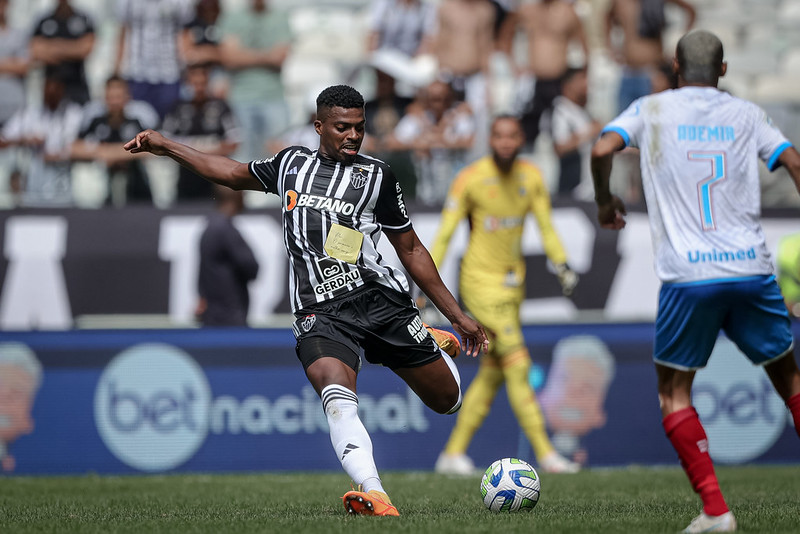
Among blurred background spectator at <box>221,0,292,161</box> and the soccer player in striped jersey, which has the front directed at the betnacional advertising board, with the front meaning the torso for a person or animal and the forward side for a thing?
the blurred background spectator

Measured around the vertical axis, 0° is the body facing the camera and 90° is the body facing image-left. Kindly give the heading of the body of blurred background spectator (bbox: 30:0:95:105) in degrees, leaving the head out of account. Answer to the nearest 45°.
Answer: approximately 0°

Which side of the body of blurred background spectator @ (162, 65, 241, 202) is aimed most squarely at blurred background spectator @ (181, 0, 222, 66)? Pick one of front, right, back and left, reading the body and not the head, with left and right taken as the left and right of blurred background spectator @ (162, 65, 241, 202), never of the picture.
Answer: back

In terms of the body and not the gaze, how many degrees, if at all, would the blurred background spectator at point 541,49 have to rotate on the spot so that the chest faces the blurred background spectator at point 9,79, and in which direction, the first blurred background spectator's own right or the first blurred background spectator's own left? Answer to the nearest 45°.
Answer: approximately 90° to the first blurred background spectator's own right

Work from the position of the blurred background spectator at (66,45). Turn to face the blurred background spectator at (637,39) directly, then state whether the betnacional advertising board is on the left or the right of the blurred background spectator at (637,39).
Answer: right

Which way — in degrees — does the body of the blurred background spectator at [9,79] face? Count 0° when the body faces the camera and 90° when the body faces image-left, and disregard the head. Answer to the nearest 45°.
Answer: approximately 0°

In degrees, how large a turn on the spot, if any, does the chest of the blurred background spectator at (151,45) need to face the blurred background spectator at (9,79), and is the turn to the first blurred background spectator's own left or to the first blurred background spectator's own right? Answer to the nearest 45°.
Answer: approximately 90° to the first blurred background spectator's own right

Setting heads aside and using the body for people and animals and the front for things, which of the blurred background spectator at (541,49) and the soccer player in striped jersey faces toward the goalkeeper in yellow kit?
the blurred background spectator

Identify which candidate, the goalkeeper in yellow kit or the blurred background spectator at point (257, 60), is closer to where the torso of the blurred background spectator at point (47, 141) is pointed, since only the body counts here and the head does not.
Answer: the goalkeeper in yellow kit

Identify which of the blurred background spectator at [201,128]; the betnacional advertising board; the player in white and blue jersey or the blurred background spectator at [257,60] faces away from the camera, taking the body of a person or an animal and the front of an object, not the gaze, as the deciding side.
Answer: the player in white and blue jersey

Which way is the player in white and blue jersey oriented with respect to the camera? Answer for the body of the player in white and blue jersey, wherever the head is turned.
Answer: away from the camera
